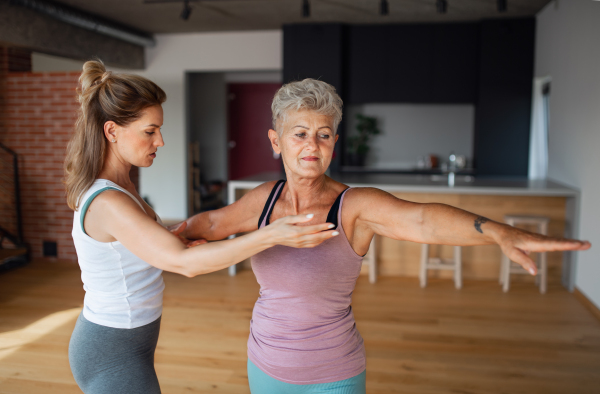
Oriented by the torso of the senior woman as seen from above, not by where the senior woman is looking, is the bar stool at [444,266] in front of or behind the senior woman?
behind

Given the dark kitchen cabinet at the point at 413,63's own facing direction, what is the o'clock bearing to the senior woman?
The senior woman is roughly at 12 o'clock from the dark kitchen cabinet.

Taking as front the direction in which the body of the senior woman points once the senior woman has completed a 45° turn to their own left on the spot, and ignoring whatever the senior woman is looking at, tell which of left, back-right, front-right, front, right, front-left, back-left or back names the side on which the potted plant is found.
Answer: back-left

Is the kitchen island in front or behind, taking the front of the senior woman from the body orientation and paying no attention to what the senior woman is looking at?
behind

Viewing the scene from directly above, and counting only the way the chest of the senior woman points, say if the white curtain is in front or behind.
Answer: behind

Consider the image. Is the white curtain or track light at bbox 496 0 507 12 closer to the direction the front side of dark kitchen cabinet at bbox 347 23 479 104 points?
the track light

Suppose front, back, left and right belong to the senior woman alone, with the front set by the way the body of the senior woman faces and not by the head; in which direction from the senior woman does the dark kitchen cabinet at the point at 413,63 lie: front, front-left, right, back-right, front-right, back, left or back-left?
back

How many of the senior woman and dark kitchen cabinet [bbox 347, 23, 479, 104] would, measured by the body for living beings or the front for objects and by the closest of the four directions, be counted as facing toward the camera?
2

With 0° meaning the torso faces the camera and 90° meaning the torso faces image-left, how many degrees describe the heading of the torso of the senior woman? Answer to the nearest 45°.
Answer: approximately 0°

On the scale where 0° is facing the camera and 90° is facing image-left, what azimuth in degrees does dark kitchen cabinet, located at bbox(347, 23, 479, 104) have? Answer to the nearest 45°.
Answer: approximately 0°

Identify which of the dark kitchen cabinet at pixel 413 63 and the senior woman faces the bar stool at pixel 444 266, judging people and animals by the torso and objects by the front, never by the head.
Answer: the dark kitchen cabinet

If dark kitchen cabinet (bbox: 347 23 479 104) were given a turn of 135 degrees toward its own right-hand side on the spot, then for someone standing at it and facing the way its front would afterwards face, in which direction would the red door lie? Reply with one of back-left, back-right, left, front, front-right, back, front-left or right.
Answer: front

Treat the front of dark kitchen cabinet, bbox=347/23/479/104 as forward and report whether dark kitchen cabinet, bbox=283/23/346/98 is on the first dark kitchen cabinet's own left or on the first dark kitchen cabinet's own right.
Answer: on the first dark kitchen cabinet's own right
